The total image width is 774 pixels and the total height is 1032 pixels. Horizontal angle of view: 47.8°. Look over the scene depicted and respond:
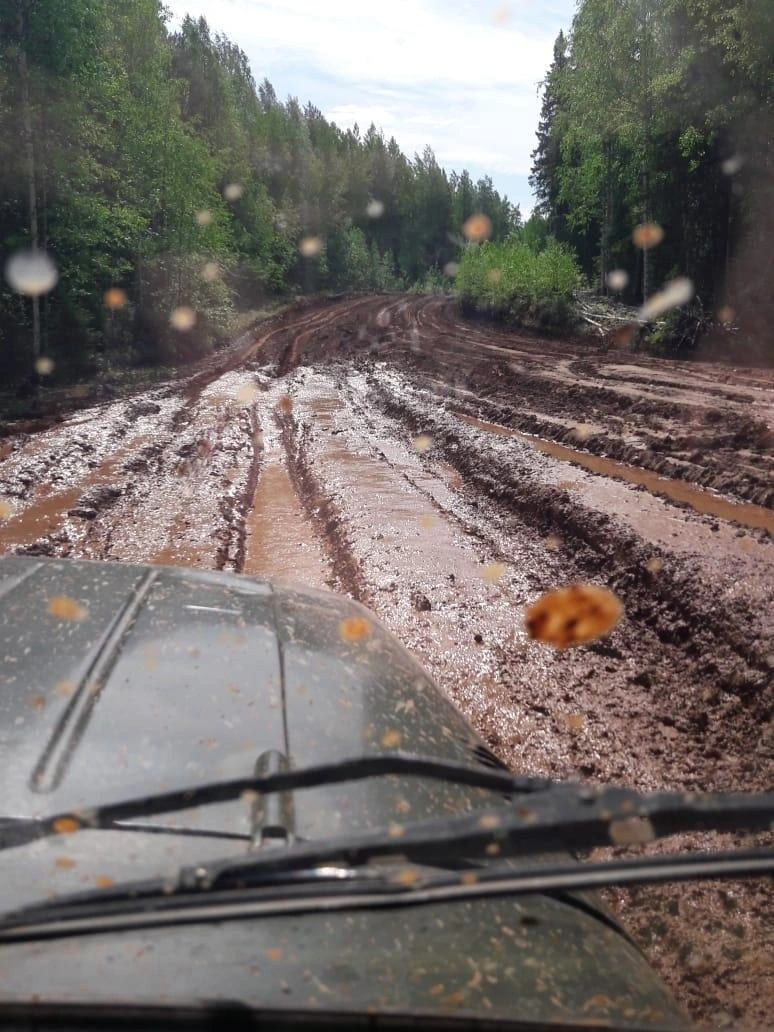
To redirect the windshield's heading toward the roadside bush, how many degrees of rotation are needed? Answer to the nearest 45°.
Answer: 0° — it already faces it

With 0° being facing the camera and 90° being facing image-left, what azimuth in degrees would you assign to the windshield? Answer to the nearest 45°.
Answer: approximately 180°

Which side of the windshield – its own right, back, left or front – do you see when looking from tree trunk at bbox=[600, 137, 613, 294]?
front

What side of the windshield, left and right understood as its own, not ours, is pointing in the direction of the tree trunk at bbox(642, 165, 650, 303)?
front

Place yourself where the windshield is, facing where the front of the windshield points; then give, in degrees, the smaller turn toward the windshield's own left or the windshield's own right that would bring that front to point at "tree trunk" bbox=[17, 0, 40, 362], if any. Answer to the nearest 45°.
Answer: approximately 45° to the windshield's own left
